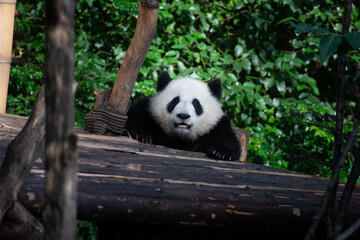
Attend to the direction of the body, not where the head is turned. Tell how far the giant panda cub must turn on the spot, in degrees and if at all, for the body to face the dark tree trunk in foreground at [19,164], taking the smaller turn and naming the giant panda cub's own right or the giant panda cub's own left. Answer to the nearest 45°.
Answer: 0° — it already faces it

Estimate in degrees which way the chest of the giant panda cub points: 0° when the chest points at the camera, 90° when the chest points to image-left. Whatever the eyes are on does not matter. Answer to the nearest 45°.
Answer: approximately 0°

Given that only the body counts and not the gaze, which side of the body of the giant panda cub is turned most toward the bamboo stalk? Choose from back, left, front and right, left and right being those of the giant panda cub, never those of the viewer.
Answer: right

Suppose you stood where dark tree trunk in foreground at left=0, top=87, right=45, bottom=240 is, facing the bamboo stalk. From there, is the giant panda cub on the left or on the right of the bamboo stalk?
right

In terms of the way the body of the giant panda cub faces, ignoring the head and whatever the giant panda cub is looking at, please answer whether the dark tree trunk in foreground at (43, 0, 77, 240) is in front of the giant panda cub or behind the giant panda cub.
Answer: in front
